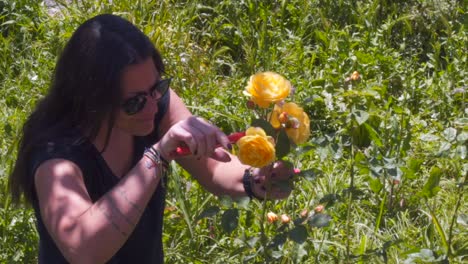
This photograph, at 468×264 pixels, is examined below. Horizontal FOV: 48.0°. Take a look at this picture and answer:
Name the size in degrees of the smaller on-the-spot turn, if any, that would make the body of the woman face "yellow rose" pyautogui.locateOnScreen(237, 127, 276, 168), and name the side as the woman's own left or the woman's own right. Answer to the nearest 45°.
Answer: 0° — they already face it

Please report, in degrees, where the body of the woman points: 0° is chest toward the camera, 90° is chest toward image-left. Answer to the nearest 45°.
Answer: approximately 315°

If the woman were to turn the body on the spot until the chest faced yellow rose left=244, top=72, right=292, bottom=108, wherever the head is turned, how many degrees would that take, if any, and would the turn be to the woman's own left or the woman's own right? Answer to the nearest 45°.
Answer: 0° — they already face it
